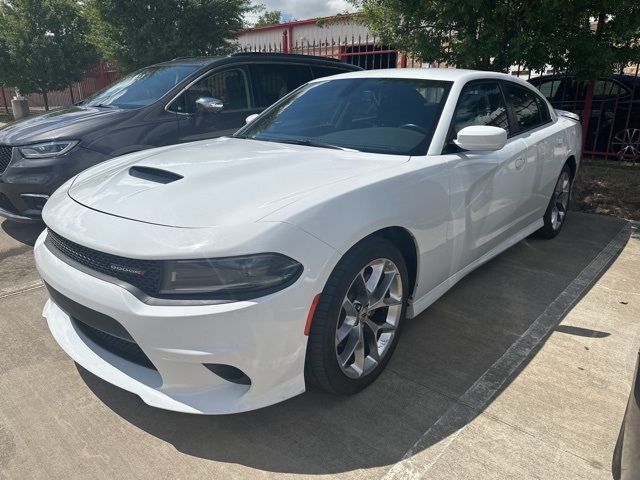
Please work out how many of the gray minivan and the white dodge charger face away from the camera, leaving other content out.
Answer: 0

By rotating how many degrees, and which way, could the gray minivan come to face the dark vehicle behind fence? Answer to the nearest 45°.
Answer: approximately 135° to its left

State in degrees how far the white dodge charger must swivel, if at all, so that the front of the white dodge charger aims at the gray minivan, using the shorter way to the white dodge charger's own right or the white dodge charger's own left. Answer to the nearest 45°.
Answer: approximately 90° to the white dodge charger's own right

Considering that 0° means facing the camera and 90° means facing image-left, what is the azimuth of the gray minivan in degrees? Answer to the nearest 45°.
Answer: approximately 45°

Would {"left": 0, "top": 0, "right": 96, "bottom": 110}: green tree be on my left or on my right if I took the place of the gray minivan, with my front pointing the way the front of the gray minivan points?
on my right

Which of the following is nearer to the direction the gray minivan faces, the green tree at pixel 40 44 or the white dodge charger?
the white dodge charger

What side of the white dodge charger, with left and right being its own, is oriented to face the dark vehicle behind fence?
back

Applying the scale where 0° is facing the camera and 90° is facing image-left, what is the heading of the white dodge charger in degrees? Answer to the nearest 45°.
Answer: approximately 45°

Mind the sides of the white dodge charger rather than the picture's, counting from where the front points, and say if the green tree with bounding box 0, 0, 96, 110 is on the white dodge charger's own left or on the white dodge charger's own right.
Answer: on the white dodge charger's own right
